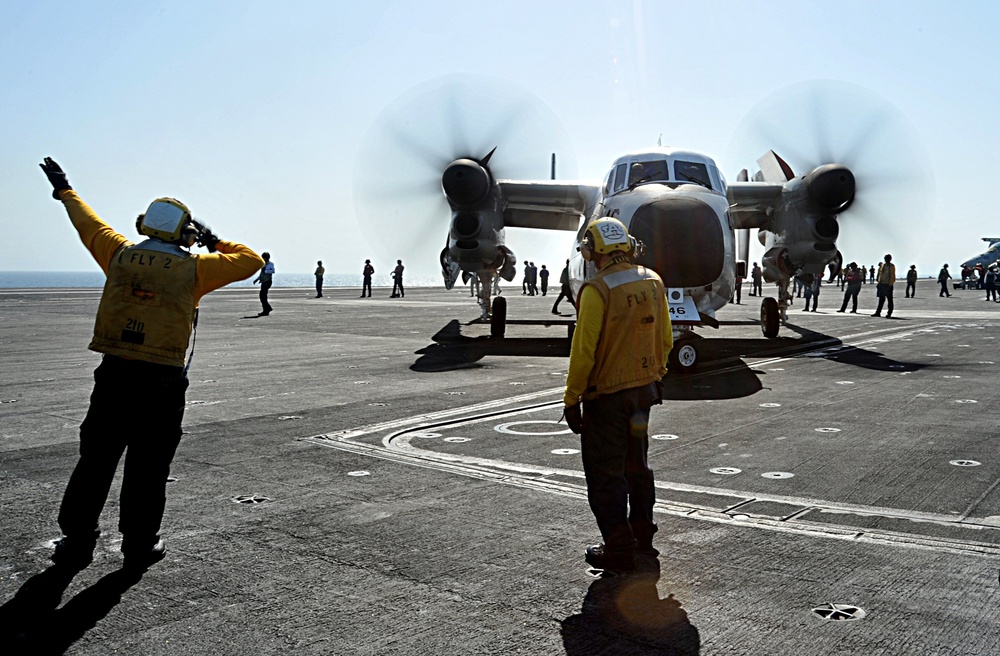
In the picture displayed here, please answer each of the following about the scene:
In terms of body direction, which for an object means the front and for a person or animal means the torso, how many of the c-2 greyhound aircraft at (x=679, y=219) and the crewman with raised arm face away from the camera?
1

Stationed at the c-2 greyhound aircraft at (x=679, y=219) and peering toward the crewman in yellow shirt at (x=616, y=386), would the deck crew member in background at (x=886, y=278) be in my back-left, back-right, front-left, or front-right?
back-left

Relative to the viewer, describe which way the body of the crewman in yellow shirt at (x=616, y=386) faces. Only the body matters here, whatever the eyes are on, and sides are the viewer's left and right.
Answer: facing away from the viewer and to the left of the viewer

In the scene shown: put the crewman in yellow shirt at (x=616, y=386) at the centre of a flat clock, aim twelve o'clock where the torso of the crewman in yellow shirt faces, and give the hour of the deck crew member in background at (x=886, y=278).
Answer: The deck crew member in background is roughly at 2 o'clock from the crewman in yellow shirt.

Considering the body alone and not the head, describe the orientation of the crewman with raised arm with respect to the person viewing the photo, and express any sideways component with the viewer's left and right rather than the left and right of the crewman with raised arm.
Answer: facing away from the viewer

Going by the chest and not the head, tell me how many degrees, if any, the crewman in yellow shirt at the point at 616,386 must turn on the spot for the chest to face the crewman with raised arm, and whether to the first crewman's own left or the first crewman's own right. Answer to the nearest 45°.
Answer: approximately 45° to the first crewman's own left

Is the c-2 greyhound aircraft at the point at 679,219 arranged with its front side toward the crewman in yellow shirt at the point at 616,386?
yes

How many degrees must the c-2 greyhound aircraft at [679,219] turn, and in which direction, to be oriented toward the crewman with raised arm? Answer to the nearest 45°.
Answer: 0° — it already faces them

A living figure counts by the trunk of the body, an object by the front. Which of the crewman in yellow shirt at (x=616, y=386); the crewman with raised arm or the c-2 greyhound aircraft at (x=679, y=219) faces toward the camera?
the c-2 greyhound aircraft

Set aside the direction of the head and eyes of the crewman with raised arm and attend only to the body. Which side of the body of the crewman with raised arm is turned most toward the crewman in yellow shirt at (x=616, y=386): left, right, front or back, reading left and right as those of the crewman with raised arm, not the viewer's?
right

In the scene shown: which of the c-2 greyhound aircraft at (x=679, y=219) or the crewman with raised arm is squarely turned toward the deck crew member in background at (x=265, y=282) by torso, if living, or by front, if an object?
the crewman with raised arm

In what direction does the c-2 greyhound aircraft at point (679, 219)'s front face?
toward the camera

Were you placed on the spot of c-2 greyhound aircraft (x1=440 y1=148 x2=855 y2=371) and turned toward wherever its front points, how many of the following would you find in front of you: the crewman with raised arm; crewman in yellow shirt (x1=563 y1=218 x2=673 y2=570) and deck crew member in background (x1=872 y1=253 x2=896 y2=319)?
2

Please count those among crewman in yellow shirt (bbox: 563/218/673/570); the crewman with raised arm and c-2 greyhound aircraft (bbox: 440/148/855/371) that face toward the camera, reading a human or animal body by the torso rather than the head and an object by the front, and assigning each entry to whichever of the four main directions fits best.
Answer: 1

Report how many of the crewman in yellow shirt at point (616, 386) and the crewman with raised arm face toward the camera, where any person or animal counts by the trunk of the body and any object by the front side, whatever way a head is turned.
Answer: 0

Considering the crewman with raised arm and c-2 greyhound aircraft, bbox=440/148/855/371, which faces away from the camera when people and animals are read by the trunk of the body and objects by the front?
the crewman with raised arm
